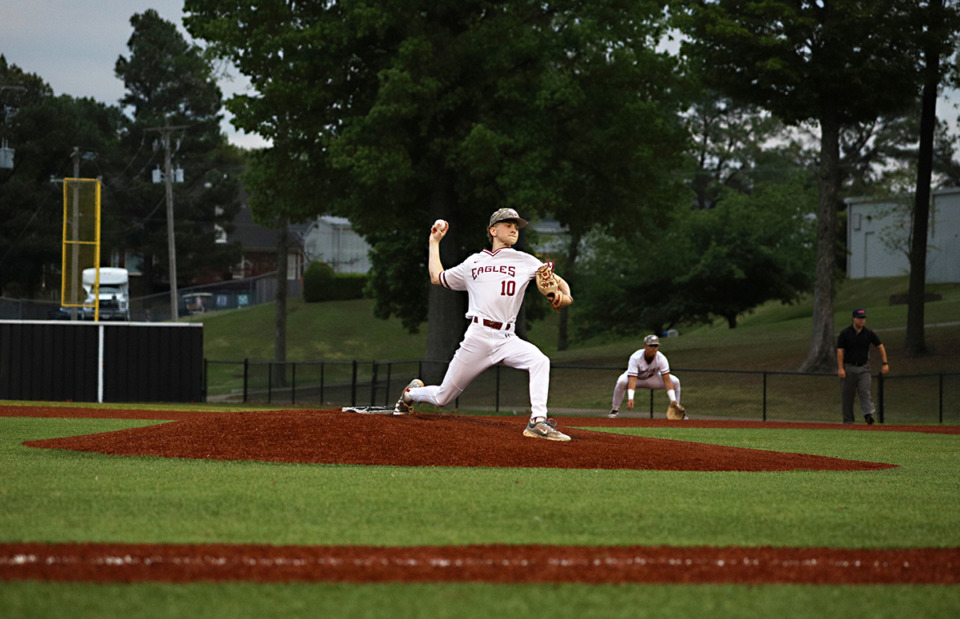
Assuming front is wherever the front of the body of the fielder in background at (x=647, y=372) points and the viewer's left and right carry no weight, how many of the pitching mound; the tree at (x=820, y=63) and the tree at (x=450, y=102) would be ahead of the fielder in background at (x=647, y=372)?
1

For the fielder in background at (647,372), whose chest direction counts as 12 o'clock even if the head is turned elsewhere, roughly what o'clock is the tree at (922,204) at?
The tree is roughly at 7 o'clock from the fielder in background.

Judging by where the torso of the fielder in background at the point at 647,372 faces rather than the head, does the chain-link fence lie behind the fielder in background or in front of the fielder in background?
behind

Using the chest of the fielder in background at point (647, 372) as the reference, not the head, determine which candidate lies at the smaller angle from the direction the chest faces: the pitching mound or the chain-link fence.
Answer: the pitching mound

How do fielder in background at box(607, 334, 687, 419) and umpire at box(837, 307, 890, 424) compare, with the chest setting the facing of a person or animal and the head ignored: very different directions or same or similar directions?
same or similar directions

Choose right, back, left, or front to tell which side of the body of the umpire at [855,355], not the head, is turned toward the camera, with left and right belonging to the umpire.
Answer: front

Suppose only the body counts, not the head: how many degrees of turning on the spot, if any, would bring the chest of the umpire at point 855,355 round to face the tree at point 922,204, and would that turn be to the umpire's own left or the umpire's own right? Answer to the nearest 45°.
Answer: approximately 180°

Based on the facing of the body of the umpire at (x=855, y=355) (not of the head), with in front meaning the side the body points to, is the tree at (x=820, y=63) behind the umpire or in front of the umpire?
behind

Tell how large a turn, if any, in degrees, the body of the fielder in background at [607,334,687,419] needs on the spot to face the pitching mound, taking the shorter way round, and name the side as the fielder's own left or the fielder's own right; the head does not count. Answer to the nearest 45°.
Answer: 0° — they already face it

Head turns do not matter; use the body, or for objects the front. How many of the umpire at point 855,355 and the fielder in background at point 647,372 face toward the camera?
2

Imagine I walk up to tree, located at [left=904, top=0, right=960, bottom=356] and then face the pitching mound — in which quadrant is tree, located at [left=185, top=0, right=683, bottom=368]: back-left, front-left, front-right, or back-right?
front-right

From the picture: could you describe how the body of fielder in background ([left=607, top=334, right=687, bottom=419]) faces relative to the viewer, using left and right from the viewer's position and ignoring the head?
facing the viewer
